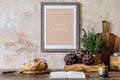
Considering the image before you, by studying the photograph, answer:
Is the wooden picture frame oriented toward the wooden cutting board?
no

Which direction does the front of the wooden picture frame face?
toward the camera
